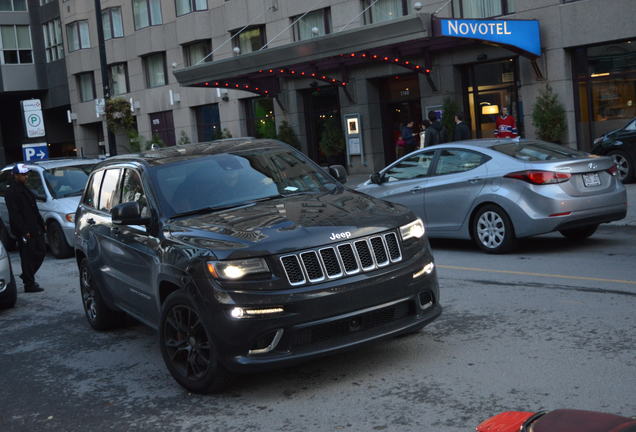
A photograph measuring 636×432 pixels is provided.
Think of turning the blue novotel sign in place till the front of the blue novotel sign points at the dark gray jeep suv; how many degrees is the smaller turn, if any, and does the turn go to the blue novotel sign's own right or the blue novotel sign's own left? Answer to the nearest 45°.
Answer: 0° — it already faces it

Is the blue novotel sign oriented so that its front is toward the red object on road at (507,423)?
yes

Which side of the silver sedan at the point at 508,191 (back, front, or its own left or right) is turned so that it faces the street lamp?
front

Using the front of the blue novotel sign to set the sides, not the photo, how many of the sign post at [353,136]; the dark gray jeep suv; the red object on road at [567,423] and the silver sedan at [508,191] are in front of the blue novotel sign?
3

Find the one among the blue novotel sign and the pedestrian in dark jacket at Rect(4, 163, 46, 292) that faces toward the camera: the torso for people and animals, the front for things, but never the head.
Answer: the blue novotel sign

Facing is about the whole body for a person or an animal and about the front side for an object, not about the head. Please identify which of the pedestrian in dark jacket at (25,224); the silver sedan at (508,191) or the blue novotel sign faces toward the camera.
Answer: the blue novotel sign

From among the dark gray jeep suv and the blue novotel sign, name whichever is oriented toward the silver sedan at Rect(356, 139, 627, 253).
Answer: the blue novotel sign

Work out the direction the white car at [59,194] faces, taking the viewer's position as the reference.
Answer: facing the viewer and to the right of the viewer

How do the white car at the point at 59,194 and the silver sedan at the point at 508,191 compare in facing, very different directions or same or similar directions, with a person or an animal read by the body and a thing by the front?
very different directions

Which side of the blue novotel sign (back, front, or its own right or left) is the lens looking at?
front

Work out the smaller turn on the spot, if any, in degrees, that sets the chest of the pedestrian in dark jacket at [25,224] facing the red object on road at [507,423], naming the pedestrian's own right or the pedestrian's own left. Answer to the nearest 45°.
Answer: approximately 90° to the pedestrian's own right

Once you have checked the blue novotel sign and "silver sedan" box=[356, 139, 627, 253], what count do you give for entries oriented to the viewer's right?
0

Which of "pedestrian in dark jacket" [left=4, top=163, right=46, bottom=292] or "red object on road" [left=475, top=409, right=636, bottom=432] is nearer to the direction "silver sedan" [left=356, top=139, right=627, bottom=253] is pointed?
the pedestrian in dark jacket

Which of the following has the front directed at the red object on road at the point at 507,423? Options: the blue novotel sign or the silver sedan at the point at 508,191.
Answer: the blue novotel sign

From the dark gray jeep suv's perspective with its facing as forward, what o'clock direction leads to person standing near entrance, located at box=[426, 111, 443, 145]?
The person standing near entrance is roughly at 8 o'clock from the dark gray jeep suv.

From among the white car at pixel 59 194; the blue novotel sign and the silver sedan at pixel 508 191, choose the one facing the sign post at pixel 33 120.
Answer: the silver sedan
